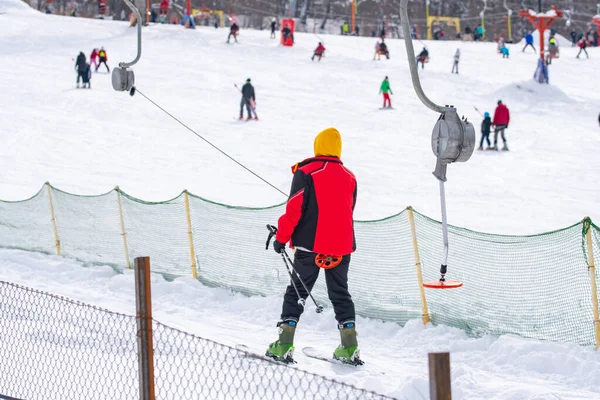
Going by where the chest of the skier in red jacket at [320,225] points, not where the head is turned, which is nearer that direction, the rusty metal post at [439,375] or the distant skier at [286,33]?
the distant skier

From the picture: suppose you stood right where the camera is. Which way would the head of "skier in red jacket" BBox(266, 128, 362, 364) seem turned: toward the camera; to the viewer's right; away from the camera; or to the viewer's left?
away from the camera

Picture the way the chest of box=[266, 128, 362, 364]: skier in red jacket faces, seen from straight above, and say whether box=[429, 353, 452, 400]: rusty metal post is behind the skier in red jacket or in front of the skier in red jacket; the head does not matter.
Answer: behind

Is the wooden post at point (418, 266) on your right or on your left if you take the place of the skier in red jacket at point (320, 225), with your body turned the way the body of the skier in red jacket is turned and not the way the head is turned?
on your right

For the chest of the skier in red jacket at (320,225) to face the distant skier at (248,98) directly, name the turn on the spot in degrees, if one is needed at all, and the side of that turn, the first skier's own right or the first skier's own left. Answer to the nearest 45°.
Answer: approximately 45° to the first skier's own right

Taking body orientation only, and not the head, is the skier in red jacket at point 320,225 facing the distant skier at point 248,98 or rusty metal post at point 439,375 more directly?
the distant skier

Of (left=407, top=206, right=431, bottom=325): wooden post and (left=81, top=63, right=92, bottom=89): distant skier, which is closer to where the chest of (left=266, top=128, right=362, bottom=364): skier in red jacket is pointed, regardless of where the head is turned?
the distant skier

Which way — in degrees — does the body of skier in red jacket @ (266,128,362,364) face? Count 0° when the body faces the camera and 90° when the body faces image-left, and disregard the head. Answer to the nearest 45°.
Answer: approximately 135°

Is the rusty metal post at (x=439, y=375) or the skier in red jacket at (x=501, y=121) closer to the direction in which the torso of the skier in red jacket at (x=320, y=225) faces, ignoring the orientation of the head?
the skier in red jacket

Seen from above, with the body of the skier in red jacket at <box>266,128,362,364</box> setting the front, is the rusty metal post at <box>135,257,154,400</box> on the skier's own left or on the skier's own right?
on the skier's own left
